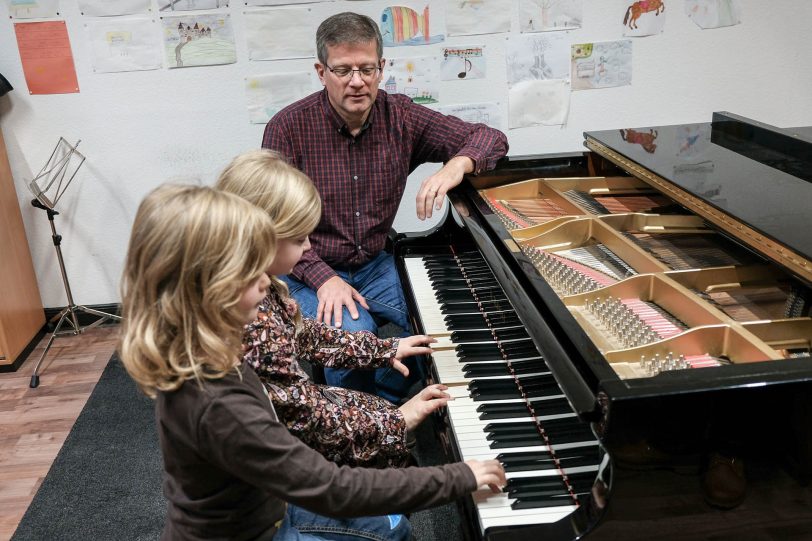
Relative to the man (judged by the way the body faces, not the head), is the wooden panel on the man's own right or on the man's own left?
on the man's own right

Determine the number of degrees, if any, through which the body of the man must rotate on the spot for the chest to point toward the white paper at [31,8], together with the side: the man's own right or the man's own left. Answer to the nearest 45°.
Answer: approximately 135° to the man's own right

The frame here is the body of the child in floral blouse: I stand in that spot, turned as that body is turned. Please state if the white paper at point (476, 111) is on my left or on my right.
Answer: on my left

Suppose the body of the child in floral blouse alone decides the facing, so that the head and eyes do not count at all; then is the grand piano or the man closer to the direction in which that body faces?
the grand piano

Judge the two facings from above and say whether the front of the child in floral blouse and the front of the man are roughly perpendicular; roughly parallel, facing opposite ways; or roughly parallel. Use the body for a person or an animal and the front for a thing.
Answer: roughly perpendicular

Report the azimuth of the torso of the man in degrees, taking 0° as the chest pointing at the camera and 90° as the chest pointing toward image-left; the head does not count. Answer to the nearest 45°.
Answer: approximately 0°

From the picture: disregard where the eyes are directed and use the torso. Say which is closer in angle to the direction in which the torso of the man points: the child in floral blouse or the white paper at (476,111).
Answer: the child in floral blouse

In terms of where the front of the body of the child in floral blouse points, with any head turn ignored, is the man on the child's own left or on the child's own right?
on the child's own left

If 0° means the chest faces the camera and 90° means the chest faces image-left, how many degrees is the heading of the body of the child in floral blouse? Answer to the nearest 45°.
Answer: approximately 270°

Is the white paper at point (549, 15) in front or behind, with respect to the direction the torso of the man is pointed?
behind

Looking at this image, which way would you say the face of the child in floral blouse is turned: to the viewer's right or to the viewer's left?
to the viewer's right

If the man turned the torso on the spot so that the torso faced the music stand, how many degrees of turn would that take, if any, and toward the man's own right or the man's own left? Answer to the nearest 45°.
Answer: approximately 135° to the man's own right

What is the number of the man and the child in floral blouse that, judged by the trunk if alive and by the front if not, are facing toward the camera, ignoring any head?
1
